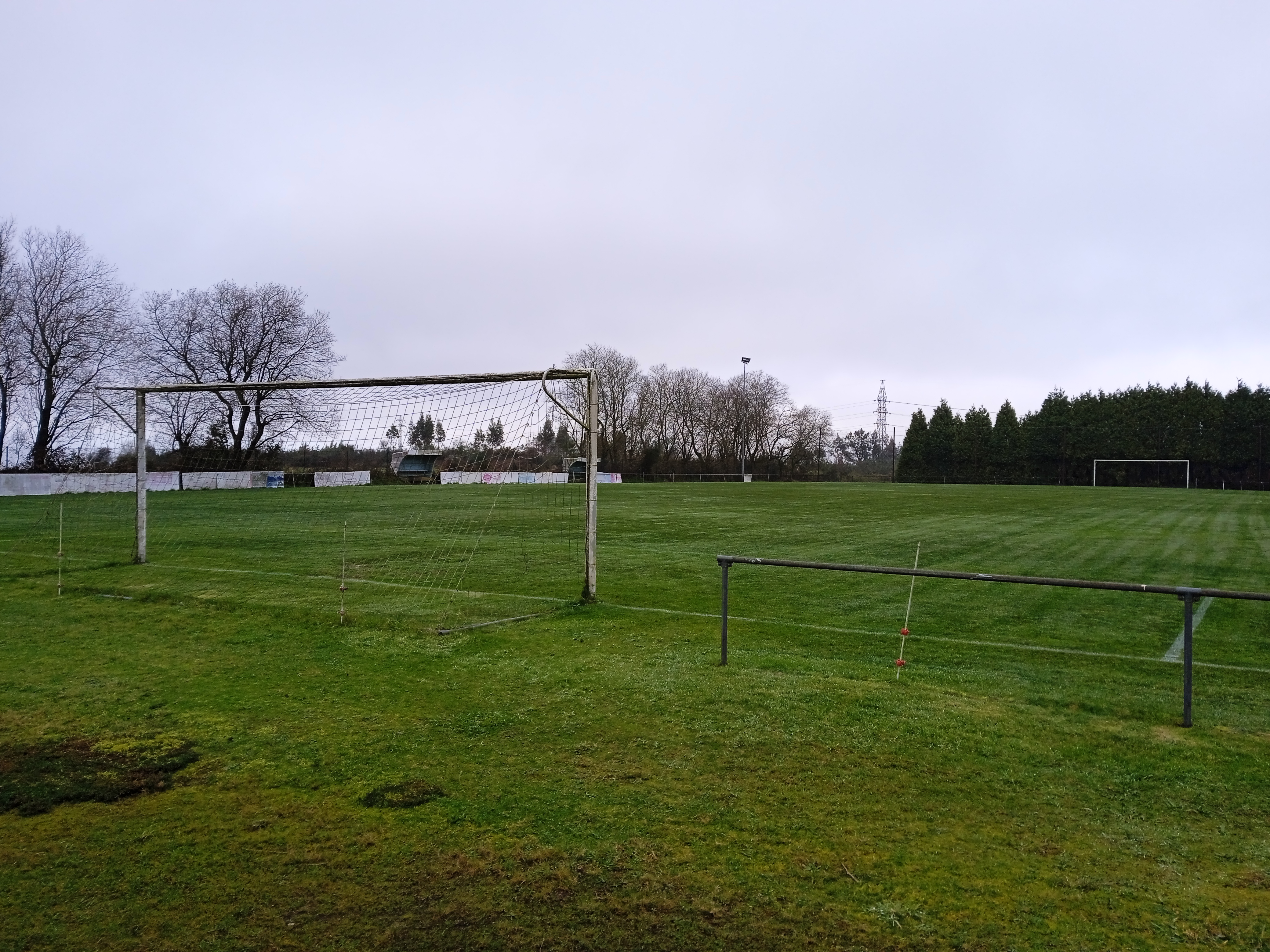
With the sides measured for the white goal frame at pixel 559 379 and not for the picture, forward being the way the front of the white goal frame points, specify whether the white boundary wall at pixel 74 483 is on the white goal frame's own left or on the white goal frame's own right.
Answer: on the white goal frame's own left

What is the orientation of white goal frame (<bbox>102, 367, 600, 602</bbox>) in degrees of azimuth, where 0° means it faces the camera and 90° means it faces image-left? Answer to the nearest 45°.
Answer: approximately 225°

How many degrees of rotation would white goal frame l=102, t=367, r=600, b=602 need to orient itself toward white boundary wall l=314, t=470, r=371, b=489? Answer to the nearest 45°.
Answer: approximately 45° to its left

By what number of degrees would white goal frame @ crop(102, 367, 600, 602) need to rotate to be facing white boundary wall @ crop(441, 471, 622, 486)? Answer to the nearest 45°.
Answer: approximately 45° to its left

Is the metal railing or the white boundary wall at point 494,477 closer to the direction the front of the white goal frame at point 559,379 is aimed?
the white boundary wall

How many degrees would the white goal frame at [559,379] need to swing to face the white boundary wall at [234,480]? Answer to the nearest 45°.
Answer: approximately 45° to its left

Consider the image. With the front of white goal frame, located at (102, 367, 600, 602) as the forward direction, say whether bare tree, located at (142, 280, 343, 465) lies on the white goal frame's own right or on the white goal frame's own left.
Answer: on the white goal frame's own left
